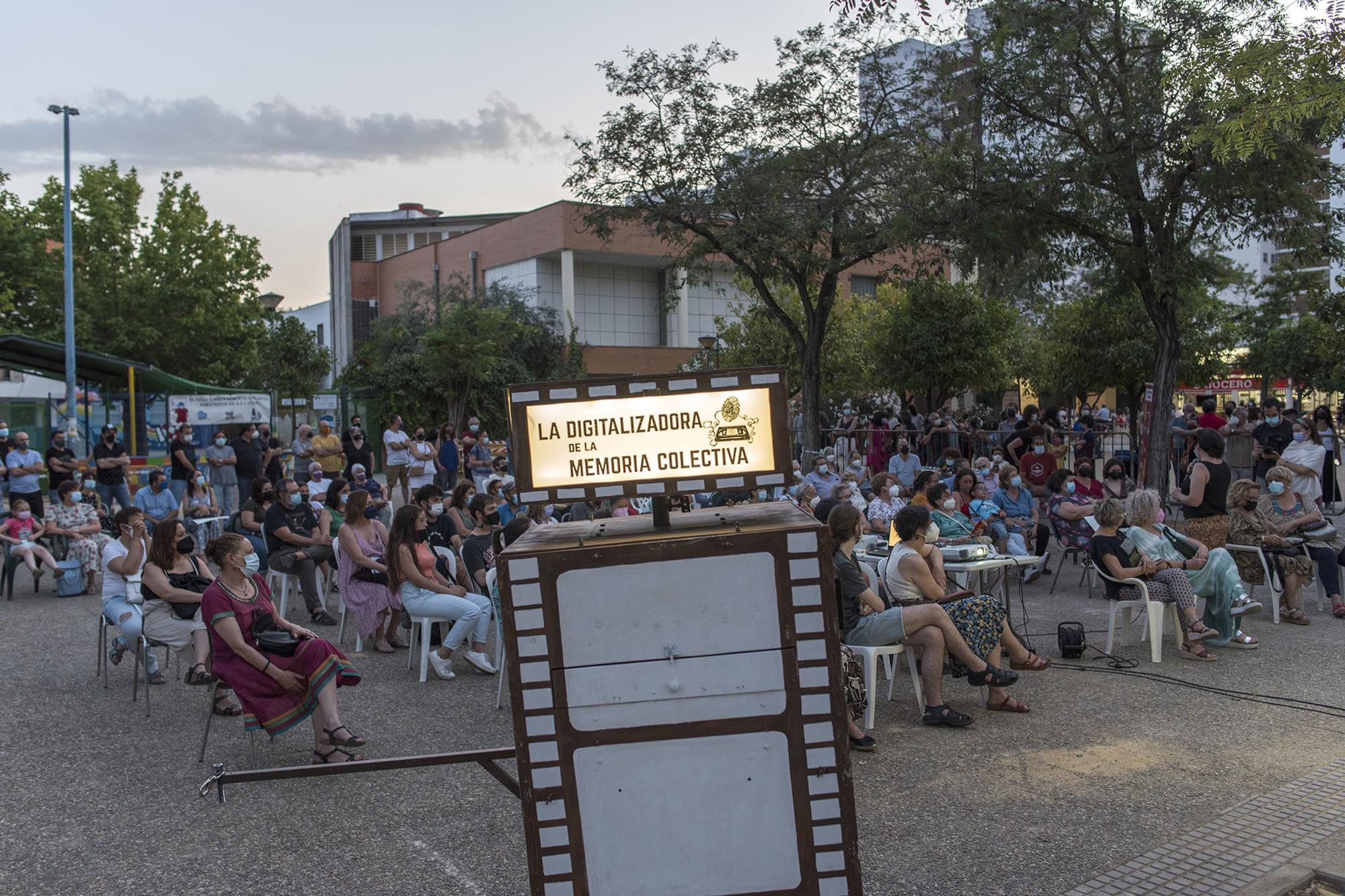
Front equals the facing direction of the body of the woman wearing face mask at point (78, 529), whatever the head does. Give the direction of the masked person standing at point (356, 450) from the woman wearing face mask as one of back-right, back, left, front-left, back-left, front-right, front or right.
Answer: left

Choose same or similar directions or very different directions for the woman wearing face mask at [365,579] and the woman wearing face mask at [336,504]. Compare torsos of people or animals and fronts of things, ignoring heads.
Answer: same or similar directions

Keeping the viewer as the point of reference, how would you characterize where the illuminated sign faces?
facing the viewer

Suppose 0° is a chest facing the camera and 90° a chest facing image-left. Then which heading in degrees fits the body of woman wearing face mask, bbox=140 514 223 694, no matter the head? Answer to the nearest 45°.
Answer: approximately 315°

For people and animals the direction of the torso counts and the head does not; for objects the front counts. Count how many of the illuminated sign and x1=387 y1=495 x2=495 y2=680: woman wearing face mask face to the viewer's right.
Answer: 1

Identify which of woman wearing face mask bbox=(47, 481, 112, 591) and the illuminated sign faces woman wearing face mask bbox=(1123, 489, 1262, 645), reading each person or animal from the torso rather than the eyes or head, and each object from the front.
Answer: woman wearing face mask bbox=(47, 481, 112, 591)

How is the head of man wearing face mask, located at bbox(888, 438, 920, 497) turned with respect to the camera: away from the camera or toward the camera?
toward the camera

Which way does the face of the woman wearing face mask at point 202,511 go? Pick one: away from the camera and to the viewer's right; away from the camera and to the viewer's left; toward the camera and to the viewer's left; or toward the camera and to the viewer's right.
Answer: toward the camera and to the viewer's right

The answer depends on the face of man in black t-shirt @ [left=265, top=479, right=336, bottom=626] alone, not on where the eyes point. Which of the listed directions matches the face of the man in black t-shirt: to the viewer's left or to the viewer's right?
to the viewer's right

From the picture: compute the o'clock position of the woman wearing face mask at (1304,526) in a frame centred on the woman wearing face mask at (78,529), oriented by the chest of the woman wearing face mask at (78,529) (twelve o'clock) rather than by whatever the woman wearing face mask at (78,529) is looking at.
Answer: the woman wearing face mask at (1304,526) is roughly at 12 o'clock from the woman wearing face mask at (78,529).

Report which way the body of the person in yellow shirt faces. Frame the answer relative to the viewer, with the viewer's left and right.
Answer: facing the viewer and to the right of the viewer

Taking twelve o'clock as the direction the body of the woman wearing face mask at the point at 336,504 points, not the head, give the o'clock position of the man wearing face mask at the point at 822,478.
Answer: The man wearing face mask is roughly at 10 o'clock from the woman wearing face mask.

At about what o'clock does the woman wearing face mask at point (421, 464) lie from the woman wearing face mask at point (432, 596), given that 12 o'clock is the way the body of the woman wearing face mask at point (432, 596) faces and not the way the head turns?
the woman wearing face mask at point (421, 464) is roughly at 9 o'clock from the woman wearing face mask at point (432, 596).

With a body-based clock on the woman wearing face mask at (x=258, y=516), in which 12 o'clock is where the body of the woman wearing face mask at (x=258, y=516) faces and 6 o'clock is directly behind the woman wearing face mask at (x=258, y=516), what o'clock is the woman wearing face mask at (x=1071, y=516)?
the woman wearing face mask at (x=1071, y=516) is roughly at 11 o'clock from the woman wearing face mask at (x=258, y=516).

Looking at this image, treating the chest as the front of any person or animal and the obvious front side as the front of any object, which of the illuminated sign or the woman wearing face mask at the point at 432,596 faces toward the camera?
the illuminated sign

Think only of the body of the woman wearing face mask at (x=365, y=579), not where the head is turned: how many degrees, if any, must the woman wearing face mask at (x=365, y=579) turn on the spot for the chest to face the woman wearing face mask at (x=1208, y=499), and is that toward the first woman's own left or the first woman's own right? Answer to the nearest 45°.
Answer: approximately 45° to the first woman's own left

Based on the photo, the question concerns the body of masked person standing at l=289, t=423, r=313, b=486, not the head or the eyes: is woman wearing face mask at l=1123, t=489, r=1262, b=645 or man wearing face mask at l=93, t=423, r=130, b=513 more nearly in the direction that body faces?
the woman wearing face mask

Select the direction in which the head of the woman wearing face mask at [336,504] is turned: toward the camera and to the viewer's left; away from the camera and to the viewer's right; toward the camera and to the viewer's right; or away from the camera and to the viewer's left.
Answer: toward the camera and to the viewer's right
